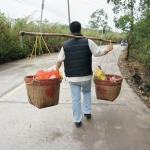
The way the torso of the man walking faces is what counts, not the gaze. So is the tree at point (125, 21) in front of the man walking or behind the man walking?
in front

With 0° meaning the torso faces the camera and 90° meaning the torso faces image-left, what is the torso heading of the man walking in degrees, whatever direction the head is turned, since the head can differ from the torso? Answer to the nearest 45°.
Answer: approximately 180°
